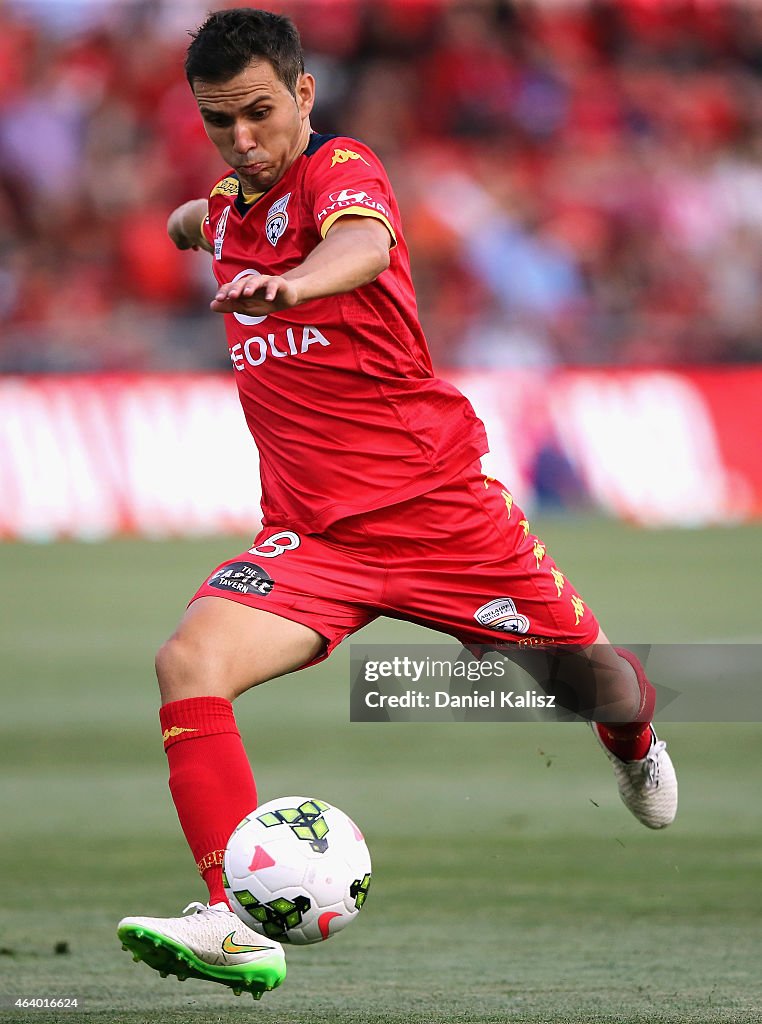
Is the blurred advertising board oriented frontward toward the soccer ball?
yes

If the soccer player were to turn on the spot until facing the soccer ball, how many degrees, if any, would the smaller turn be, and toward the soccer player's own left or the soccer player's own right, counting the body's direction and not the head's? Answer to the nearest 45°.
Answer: approximately 45° to the soccer player's own left

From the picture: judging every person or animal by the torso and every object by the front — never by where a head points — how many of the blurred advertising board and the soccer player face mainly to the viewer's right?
0

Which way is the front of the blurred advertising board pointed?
toward the camera

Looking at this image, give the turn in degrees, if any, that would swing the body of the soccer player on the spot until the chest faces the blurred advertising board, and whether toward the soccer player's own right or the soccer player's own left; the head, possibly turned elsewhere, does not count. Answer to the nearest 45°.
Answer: approximately 135° to the soccer player's own right

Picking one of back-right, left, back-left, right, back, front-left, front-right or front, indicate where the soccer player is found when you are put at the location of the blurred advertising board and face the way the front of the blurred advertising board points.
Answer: front

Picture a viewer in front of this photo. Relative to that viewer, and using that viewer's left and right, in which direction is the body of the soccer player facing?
facing the viewer and to the left of the viewer

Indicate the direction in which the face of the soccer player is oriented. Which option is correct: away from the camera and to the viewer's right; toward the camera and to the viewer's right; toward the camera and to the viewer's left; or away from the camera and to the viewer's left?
toward the camera and to the viewer's left

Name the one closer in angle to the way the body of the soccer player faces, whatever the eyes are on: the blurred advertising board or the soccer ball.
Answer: the soccer ball
